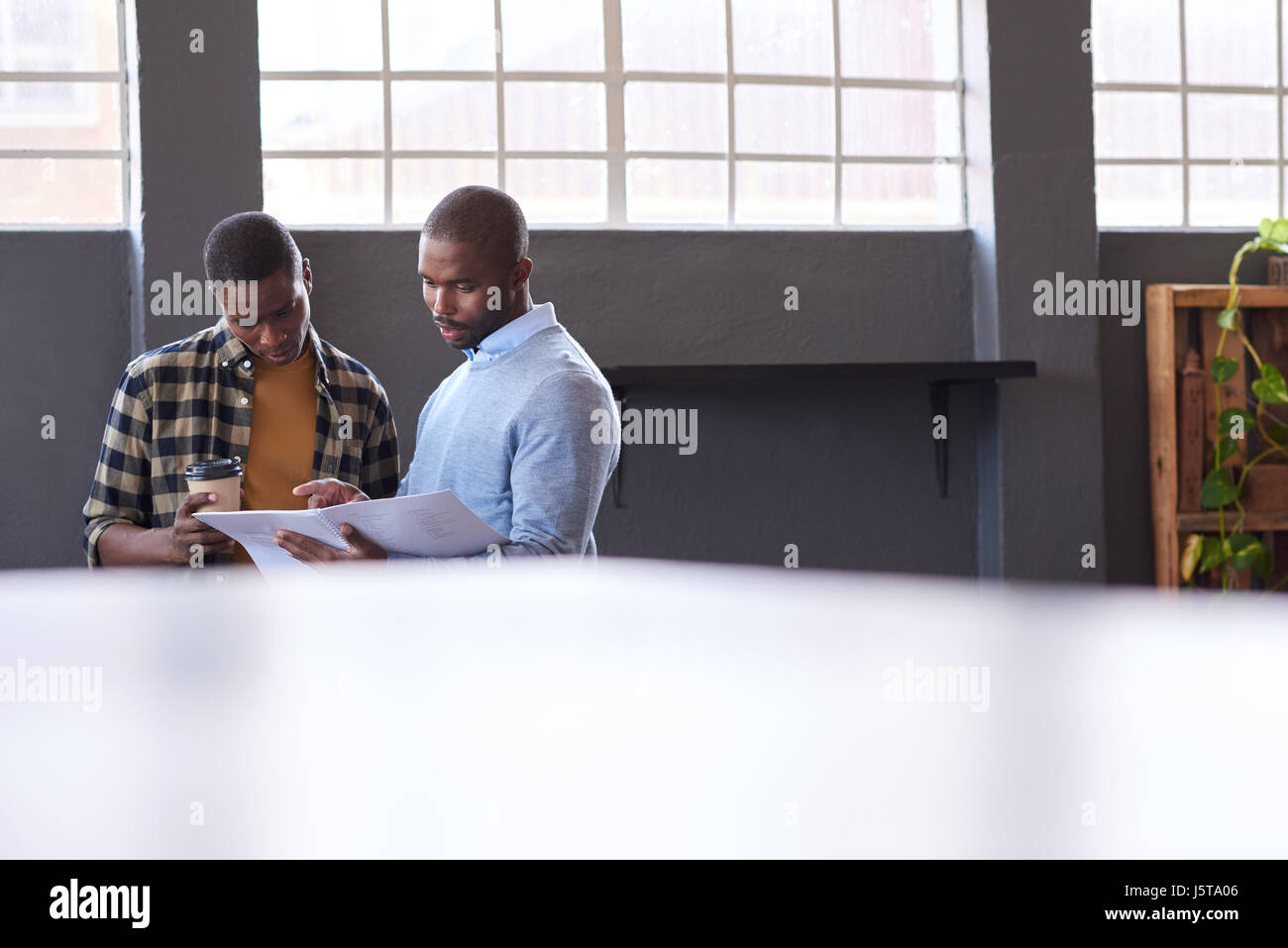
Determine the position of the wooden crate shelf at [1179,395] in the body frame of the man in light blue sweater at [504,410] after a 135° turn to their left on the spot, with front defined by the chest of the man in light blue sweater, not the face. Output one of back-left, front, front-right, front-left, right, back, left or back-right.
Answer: front-left

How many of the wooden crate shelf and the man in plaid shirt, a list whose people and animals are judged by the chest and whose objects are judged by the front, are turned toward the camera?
2

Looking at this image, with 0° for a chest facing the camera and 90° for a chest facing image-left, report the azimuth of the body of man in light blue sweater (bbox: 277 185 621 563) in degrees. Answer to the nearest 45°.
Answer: approximately 45°

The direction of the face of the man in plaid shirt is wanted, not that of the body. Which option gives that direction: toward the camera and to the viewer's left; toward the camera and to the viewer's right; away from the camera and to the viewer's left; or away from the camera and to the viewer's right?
toward the camera and to the viewer's right

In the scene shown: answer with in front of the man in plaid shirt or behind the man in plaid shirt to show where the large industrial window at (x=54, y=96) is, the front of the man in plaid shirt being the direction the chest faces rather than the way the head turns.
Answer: behind

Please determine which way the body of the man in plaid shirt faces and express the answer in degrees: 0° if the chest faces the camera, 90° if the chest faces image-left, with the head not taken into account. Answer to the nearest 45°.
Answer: approximately 0°

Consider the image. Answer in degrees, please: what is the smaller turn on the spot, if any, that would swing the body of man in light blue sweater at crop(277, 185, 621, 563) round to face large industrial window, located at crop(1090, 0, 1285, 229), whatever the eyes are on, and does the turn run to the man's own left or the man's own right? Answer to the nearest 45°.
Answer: approximately 180°
